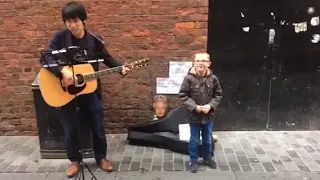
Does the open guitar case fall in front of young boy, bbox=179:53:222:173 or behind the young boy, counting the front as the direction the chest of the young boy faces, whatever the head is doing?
behind

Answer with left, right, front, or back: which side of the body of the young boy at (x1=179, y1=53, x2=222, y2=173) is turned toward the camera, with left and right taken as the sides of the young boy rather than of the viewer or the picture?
front

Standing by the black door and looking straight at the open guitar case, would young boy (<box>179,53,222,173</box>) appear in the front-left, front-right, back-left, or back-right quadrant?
front-left

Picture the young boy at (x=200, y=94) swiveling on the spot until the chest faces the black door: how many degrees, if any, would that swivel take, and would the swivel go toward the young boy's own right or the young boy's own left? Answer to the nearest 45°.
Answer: approximately 135° to the young boy's own left
